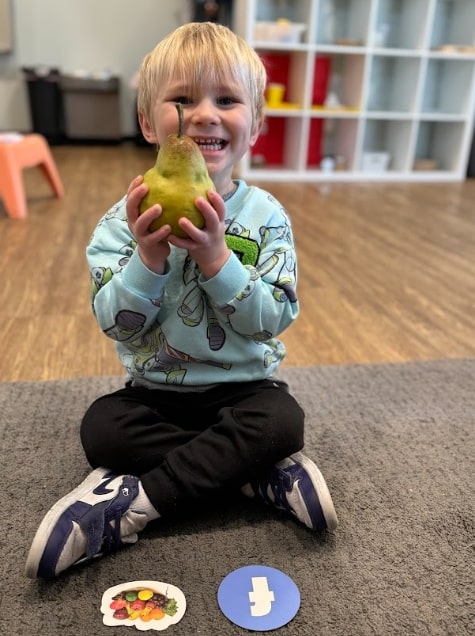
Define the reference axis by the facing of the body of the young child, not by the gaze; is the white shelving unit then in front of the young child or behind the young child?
behind

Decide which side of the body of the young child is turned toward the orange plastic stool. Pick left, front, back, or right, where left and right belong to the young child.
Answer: back

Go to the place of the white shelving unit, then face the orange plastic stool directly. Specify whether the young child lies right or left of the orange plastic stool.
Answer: left

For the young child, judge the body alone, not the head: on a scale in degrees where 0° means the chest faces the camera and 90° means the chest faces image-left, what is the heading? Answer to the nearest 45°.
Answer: approximately 0°
